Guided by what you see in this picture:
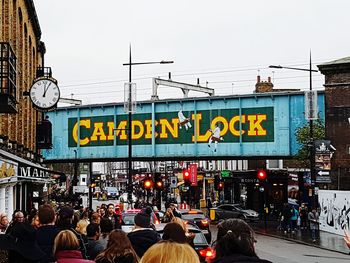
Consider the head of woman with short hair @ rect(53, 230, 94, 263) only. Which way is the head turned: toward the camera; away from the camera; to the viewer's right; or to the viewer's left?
away from the camera

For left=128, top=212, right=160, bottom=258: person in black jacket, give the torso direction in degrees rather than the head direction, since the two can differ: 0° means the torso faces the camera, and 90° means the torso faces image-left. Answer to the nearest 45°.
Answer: approximately 180°

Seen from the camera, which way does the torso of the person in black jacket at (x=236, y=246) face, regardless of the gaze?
away from the camera

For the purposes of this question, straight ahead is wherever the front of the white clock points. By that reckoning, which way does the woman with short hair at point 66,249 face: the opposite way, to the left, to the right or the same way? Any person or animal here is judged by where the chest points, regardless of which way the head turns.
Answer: the opposite way

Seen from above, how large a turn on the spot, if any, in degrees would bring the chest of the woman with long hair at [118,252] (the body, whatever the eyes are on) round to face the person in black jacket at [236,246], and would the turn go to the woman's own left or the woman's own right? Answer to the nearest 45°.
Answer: approximately 135° to the woman's own right

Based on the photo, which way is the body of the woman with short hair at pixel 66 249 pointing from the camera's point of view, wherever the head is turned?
away from the camera

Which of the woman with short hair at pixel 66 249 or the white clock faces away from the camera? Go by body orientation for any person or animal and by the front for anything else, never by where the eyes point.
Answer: the woman with short hair

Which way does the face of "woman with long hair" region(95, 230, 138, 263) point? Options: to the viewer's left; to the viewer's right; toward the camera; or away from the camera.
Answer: away from the camera
